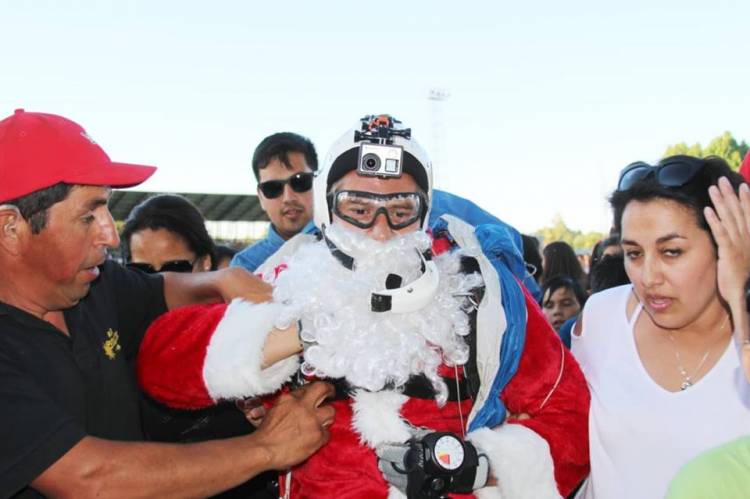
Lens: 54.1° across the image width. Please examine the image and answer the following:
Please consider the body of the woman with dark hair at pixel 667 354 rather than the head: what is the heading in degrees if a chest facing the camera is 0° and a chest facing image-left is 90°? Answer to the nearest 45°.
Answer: approximately 0°

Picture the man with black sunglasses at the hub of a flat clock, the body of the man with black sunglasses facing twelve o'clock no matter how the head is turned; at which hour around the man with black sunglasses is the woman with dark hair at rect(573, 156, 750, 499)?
The woman with dark hair is roughly at 11 o'clock from the man with black sunglasses.

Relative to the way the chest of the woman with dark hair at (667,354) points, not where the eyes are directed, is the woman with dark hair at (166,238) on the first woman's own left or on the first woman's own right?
on the first woman's own right

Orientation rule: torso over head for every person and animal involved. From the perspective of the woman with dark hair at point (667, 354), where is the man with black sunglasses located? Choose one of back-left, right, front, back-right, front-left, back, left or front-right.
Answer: back-right

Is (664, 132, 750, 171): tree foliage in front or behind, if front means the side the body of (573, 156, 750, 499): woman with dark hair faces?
behind

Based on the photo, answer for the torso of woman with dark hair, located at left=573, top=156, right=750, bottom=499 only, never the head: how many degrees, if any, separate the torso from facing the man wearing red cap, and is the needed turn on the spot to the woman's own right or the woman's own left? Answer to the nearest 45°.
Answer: approximately 45° to the woman's own right

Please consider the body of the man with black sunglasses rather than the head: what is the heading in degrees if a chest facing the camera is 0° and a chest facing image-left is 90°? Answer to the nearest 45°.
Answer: approximately 0°

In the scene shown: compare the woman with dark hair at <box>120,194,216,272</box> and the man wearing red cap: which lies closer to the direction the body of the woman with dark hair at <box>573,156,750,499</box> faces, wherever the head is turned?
the man wearing red cap

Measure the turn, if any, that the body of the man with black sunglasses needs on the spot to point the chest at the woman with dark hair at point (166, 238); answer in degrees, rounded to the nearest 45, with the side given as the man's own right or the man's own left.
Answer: approximately 45° to the man's own right

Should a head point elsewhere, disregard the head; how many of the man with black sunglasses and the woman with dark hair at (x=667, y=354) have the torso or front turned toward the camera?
2

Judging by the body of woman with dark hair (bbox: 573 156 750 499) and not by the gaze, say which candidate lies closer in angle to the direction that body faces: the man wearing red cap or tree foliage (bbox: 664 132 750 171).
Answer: the man wearing red cap
